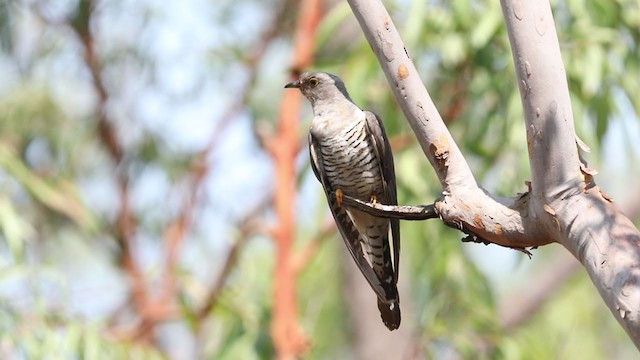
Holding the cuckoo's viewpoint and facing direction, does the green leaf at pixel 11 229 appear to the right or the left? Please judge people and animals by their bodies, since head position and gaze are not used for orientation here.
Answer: on its right

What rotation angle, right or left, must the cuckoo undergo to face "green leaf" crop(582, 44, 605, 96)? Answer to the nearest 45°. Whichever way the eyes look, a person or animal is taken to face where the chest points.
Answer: approximately 180°

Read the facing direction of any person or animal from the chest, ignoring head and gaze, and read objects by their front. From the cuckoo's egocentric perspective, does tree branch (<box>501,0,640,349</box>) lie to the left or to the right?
on its left

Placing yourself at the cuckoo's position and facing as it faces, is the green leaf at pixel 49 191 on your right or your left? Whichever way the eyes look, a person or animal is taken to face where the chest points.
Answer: on your right

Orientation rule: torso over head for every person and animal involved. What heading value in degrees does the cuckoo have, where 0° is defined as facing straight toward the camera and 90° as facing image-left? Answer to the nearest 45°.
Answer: approximately 45°

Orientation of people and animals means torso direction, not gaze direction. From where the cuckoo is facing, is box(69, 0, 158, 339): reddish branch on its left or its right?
on its right
